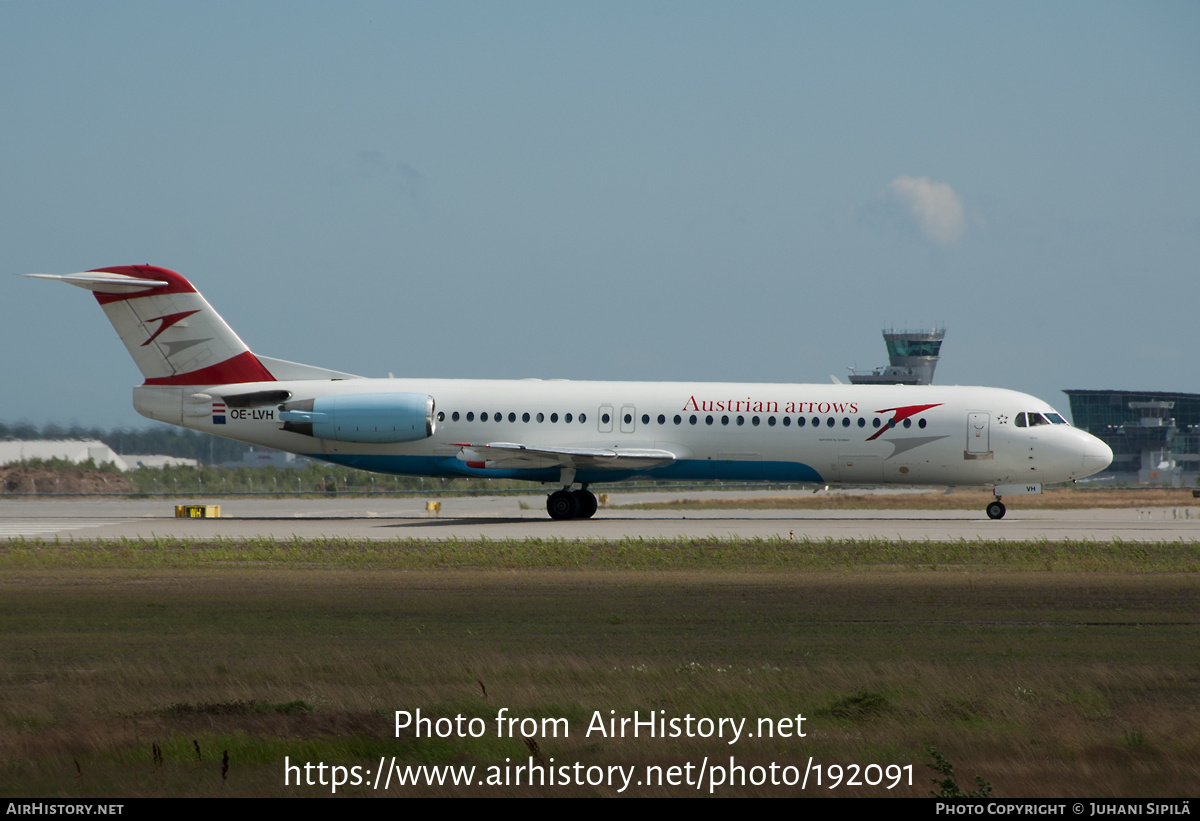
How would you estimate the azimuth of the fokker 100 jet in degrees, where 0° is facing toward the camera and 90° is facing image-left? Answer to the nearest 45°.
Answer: approximately 270°
